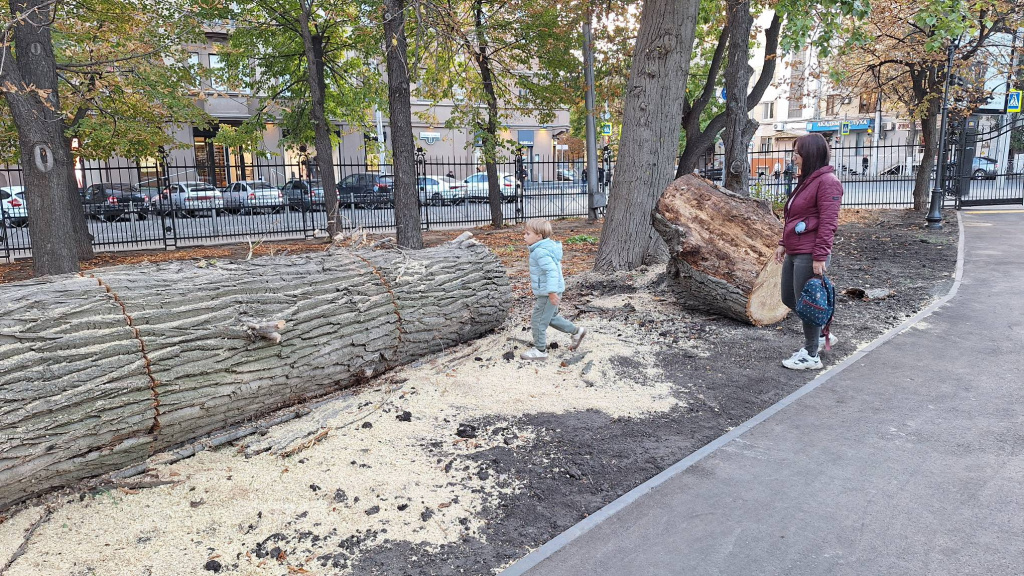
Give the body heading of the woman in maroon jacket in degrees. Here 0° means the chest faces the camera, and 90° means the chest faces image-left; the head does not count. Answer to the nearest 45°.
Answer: approximately 90°

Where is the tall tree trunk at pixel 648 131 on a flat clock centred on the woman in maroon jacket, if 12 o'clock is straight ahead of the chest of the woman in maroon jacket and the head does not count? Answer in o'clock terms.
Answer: The tall tree trunk is roughly at 2 o'clock from the woman in maroon jacket.

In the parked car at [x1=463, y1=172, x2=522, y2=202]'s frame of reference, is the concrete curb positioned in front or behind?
behind

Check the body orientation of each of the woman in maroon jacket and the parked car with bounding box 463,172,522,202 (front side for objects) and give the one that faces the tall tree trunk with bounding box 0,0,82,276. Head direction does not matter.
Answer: the woman in maroon jacket

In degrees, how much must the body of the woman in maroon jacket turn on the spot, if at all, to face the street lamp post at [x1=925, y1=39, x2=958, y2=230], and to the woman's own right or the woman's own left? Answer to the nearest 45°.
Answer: approximately 90° to the woman's own right

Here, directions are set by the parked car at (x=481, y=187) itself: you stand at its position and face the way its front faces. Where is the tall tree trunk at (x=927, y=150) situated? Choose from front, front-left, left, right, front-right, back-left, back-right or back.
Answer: back

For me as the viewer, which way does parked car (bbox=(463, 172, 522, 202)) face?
facing away from the viewer and to the left of the viewer

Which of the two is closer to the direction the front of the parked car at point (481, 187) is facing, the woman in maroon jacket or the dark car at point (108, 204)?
the dark car

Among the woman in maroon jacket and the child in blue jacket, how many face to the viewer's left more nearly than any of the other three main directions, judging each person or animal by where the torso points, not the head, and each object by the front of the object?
2

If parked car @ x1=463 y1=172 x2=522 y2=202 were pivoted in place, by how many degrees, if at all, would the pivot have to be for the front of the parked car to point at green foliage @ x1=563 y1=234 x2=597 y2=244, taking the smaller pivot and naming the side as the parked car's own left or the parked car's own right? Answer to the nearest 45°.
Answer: approximately 135° to the parked car's own left

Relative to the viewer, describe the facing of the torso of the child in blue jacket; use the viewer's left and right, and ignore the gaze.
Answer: facing to the left of the viewer
